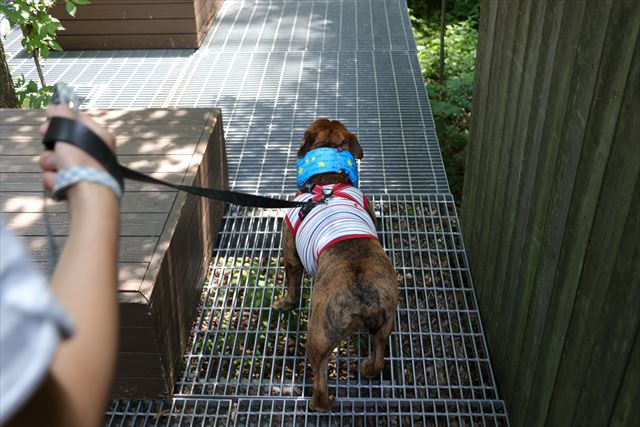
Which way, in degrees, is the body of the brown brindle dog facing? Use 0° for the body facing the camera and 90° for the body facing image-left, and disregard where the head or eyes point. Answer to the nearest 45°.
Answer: approximately 180°

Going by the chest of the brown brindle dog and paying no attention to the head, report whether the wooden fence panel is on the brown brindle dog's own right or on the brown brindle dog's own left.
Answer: on the brown brindle dog's own right
